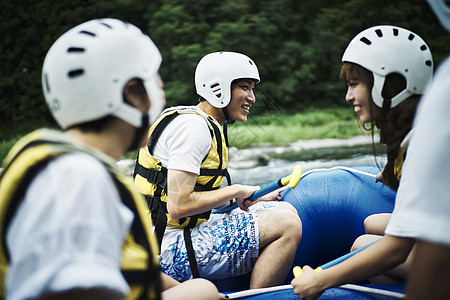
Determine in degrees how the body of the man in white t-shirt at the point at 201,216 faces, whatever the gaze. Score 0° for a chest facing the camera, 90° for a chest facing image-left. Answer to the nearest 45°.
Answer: approximately 270°

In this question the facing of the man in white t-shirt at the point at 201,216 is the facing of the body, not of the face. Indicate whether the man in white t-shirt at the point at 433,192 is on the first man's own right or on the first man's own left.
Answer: on the first man's own right

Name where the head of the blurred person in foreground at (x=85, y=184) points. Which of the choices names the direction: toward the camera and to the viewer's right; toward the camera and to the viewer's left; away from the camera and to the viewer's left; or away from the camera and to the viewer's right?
away from the camera and to the viewer's right

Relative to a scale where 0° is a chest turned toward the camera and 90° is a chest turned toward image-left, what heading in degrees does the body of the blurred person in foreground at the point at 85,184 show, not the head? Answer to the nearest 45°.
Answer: approximately 270°

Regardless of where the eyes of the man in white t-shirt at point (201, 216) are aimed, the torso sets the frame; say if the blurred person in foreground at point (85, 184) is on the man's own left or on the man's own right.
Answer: on the man's own right

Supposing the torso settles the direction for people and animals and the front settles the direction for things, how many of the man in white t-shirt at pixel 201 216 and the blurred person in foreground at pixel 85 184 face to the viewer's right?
2

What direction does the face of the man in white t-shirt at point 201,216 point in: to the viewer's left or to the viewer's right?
to the viewer's right
